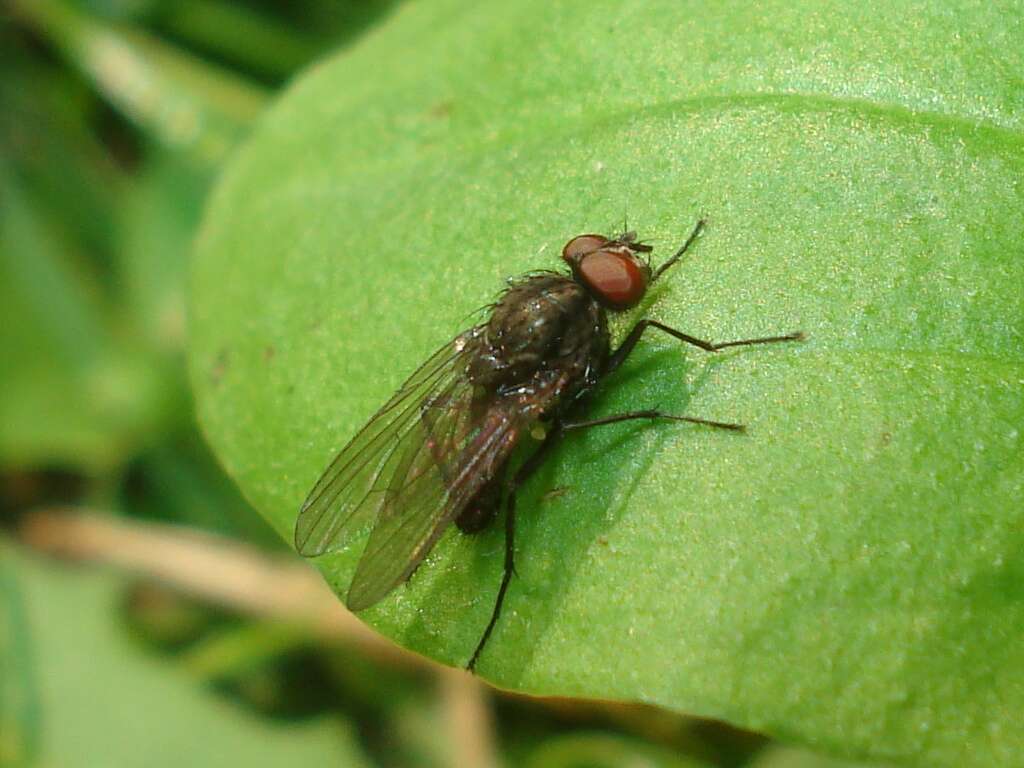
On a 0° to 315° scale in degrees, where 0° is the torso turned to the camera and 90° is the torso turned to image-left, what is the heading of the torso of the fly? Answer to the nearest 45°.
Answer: approximately 225°
